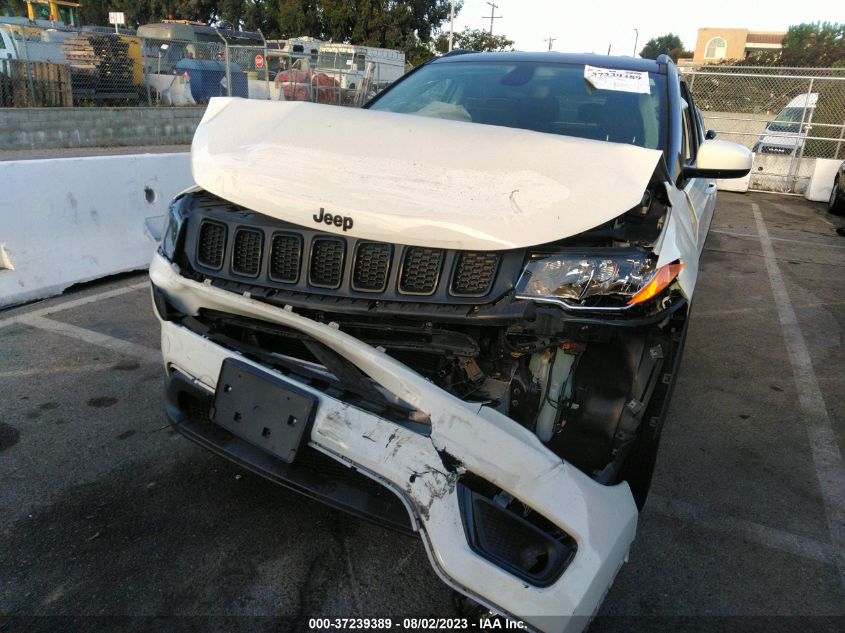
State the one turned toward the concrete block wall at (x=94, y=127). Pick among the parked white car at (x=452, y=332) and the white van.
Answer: the white van

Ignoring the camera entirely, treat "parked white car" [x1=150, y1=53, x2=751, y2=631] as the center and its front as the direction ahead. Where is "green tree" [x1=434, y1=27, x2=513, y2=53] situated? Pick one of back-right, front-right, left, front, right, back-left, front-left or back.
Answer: back-right

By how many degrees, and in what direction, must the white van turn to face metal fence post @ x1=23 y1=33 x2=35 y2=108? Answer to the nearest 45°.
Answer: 0° — it already faces it

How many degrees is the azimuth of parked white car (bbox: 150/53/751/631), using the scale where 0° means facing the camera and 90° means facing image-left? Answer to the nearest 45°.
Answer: approximately 45°

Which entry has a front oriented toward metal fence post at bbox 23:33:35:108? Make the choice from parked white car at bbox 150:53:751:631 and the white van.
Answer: the white van

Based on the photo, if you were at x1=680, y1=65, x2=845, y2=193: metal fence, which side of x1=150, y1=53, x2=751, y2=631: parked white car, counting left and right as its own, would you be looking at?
back

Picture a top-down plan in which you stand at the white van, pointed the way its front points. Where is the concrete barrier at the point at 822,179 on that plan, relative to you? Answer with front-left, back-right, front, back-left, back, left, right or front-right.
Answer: left

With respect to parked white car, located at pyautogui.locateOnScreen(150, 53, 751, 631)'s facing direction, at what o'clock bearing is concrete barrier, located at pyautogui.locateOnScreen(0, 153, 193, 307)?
The concrete barrier is roughly at 3 o'clock from the parked white car.

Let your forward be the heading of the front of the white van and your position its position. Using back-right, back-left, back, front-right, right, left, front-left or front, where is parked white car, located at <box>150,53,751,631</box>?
front-left

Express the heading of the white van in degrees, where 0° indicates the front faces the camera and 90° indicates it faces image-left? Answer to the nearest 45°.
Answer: approximately 45°

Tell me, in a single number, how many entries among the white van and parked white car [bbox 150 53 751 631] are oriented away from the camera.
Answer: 0
